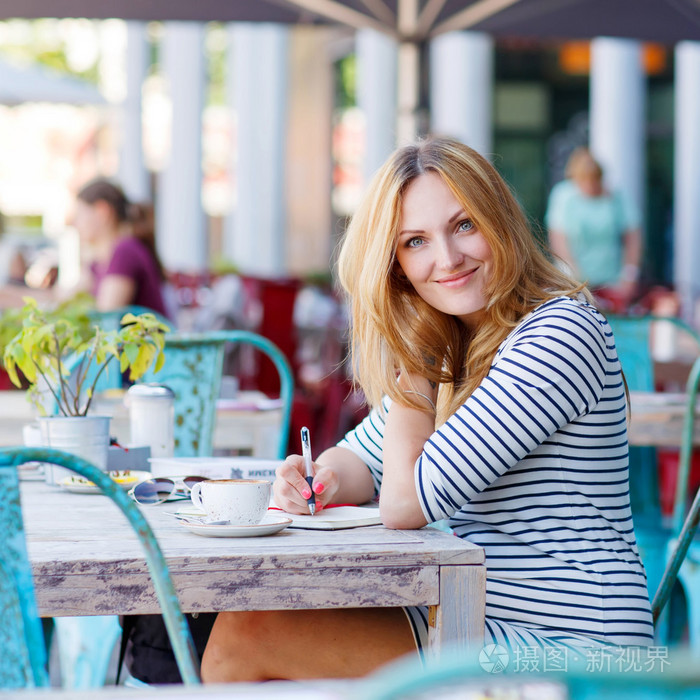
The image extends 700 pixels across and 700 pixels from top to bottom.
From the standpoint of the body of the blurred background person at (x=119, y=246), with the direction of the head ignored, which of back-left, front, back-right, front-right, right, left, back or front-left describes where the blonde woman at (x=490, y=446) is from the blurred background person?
left

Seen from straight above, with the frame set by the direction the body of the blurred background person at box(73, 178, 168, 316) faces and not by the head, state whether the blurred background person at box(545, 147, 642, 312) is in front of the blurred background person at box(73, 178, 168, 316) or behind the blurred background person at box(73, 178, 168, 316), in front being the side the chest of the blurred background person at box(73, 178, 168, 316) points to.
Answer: behind

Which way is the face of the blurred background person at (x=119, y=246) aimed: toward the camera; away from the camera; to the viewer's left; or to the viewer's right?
to the viewer's left

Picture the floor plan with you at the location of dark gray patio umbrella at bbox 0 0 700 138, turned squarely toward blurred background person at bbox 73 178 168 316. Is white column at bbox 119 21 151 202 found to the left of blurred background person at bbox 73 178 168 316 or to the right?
right

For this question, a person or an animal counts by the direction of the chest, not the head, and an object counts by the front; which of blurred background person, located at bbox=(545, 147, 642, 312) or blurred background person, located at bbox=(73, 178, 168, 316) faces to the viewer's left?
blurred background person, located at bbox=(73, 178, 168, 316)

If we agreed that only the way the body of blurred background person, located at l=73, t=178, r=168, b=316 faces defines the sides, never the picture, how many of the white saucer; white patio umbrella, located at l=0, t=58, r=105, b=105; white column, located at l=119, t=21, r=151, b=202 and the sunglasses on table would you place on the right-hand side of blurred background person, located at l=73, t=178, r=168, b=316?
2

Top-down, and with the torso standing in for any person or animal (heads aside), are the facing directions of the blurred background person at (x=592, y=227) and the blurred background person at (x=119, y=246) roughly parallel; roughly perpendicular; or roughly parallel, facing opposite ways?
roughly perpendicular

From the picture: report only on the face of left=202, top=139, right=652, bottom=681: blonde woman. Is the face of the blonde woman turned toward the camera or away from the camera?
toward the camera

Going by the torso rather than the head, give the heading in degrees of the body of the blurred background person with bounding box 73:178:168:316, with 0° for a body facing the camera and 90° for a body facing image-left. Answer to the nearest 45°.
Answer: approximately 90°
